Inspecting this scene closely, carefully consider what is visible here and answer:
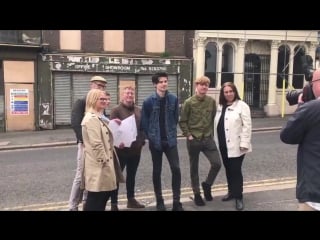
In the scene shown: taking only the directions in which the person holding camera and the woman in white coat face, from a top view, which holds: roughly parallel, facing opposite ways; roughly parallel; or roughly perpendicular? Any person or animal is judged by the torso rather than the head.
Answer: roughly perpendicular

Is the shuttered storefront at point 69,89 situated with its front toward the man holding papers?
yes

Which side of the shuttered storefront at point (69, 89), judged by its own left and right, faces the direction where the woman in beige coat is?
front

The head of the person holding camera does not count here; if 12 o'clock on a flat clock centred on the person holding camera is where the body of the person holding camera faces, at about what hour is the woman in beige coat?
The woman in beige coat is roughly at 11 o'clock from the person holding camera.

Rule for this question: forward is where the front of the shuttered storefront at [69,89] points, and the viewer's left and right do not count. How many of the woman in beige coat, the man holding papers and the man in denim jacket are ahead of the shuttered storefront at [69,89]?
3

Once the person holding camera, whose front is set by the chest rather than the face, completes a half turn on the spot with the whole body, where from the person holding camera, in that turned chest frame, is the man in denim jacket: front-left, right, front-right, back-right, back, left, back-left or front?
back

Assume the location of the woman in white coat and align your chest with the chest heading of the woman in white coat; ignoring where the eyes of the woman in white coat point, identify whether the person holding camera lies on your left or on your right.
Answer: on your left

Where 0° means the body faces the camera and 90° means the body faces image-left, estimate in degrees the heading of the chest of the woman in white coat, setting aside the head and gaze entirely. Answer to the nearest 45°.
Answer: approximately 45°

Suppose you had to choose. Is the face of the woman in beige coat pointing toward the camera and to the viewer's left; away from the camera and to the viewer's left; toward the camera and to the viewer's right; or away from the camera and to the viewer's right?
toward the camera and to the viewer's right

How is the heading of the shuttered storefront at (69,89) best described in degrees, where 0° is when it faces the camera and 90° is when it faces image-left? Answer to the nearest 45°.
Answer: approximately 0°

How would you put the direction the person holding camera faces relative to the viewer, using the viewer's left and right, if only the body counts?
facing away from the viewer and to the left of the viewer

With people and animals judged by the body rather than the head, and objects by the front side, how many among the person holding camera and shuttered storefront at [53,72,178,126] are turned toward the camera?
1

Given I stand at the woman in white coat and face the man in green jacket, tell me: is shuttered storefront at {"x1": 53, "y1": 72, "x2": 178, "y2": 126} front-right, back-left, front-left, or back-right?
front-right

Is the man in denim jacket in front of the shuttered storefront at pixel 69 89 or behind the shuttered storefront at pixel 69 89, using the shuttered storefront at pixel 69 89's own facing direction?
in front

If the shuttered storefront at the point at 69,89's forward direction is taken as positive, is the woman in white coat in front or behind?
in front
